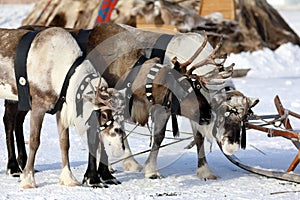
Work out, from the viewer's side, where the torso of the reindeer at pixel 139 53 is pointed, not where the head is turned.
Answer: to the viewer's right

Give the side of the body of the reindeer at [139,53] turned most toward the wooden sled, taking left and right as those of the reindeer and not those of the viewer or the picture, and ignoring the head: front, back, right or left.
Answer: front
